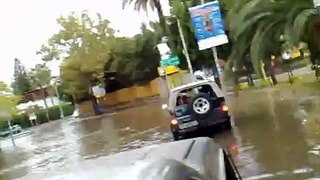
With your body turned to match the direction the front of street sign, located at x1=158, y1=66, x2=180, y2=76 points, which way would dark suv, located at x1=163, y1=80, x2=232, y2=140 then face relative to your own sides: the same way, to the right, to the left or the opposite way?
the opposite way

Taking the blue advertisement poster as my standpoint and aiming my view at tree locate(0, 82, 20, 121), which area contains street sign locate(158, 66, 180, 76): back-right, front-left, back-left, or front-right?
front-right

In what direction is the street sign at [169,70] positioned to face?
toward the camera

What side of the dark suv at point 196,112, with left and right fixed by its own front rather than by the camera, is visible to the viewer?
back

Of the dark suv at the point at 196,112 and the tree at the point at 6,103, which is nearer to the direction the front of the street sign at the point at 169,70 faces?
the dark suv

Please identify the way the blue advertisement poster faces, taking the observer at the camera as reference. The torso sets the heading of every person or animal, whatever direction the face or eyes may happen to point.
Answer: facing the viewer

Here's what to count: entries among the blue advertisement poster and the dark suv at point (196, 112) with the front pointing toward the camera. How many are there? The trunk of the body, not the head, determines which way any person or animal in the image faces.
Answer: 1

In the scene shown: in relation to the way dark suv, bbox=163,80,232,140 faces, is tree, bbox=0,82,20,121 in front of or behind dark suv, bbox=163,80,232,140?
in front

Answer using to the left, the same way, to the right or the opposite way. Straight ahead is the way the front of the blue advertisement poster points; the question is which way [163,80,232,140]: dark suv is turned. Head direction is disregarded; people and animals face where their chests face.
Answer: the opposite way

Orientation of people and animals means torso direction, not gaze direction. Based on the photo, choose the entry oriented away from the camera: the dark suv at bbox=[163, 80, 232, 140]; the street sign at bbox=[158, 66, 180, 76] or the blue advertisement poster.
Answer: the dark suv

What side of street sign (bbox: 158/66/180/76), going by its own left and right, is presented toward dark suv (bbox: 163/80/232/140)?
front

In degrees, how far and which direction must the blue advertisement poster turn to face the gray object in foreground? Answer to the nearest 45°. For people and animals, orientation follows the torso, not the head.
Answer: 0° — it already faces it

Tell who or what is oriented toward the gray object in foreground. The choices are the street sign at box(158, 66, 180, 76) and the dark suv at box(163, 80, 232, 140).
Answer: the street sign

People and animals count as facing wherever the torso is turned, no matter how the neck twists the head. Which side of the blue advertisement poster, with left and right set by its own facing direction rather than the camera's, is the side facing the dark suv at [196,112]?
front
